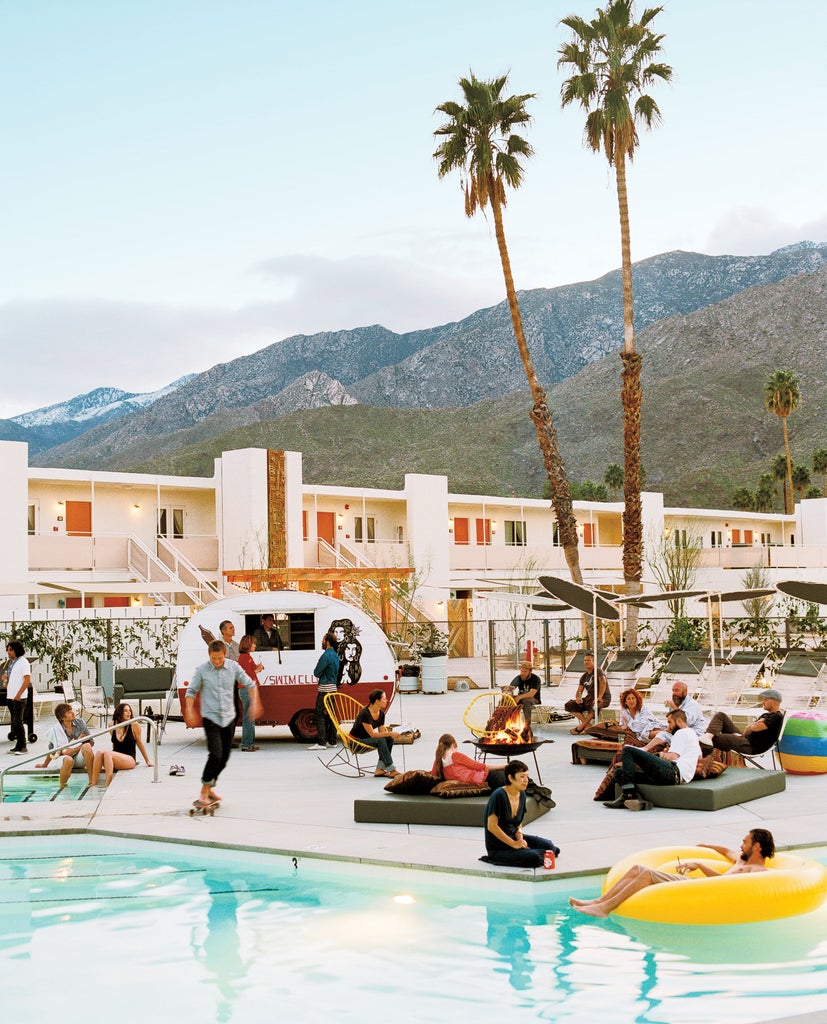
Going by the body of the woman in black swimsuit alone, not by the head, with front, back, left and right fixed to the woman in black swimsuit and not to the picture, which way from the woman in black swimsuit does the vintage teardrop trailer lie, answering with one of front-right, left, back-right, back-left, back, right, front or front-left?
back

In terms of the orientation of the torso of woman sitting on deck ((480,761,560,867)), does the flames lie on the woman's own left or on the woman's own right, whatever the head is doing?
on the woman's own left

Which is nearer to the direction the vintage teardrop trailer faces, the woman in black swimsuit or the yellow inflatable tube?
the woman in black swimsuit

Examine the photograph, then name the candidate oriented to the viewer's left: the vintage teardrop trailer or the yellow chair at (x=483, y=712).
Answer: the vintage teardrop trailer

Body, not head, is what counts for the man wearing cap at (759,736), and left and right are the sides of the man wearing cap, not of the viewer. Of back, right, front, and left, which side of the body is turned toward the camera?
left

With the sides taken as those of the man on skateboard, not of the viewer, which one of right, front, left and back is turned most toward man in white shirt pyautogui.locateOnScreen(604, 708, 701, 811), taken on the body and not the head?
left

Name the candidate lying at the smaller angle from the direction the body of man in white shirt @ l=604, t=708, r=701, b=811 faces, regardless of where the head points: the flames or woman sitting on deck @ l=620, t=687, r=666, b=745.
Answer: the flames

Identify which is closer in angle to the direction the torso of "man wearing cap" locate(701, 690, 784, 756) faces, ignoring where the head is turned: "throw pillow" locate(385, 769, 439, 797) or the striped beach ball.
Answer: the throw pillow

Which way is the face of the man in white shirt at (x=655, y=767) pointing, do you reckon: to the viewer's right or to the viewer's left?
to the viewer's left

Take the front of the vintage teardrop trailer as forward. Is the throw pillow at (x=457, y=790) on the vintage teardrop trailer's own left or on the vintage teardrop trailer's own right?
on the vintage teardrop trailer's own left

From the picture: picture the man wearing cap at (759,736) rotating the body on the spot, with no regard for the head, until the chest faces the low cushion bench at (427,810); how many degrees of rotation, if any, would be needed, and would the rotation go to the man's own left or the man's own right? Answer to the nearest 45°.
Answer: approximately 45° to the man's own left

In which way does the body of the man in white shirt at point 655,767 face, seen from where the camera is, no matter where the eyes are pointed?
to the viewer's left

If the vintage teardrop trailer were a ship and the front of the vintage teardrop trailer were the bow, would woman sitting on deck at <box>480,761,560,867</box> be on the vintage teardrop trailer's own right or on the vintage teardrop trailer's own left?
on the vintage teardrop trailer's own left

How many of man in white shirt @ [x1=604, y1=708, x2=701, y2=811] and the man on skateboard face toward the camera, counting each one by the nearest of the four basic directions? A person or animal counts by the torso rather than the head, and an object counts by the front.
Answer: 1
